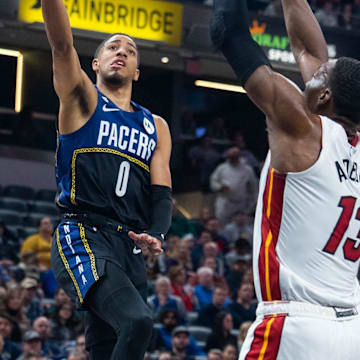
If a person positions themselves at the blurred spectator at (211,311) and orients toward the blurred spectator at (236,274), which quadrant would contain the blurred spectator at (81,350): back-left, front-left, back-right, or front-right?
back-left

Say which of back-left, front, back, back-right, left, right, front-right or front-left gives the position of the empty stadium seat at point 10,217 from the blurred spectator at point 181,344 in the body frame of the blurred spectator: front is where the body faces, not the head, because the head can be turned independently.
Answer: back-right

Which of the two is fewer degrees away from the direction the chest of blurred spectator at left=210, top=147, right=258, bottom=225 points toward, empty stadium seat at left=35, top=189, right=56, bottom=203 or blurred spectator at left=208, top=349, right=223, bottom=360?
the blurred spectator

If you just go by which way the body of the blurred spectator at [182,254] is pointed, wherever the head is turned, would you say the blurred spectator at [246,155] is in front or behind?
behind

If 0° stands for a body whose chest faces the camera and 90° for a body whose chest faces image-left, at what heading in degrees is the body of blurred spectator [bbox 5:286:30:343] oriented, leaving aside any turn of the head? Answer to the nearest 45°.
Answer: approximately 0°

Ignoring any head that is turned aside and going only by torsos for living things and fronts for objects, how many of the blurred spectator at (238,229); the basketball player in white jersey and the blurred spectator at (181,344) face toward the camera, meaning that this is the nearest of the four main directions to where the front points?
2

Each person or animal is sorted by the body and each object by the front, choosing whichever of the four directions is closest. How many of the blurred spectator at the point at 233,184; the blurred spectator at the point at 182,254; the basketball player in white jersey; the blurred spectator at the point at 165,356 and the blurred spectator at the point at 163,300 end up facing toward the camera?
4

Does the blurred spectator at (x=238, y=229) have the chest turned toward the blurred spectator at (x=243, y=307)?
yes

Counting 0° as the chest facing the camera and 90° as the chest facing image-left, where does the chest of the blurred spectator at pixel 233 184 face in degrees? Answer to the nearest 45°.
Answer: approximately 0°

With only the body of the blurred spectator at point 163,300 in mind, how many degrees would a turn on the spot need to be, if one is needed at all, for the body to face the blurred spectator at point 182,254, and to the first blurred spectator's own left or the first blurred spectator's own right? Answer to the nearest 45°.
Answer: approximately 180°

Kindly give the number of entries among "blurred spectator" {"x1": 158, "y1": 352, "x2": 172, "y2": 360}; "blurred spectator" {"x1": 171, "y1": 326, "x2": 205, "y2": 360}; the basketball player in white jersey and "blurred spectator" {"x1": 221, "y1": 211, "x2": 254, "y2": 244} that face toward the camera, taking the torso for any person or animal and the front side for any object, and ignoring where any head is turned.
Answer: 3
